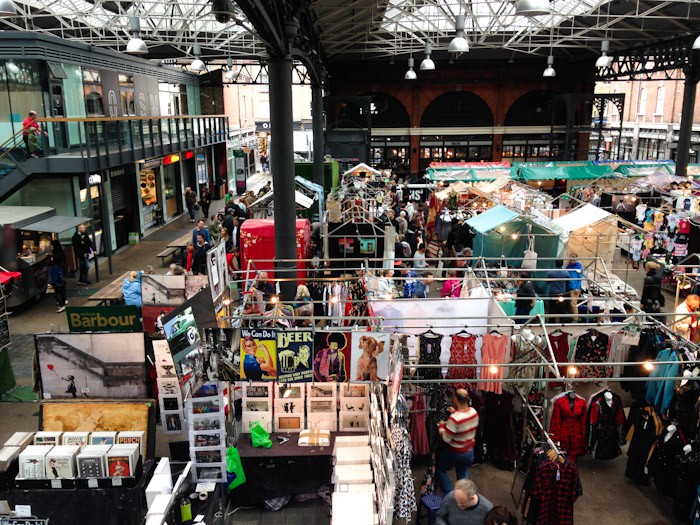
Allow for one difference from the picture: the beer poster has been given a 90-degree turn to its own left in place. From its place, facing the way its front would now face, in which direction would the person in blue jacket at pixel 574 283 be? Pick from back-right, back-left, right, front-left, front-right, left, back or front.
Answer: front-left

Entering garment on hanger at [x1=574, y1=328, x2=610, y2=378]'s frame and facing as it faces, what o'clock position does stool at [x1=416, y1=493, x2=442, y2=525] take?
The stool is roughly at 1 o'clock from the garment on hanger.

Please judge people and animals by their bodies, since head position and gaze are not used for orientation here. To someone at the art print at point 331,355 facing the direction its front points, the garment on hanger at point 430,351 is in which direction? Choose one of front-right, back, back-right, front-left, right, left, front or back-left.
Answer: back-left

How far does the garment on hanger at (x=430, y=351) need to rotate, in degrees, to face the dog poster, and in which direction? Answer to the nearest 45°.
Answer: approximately 45° to its right

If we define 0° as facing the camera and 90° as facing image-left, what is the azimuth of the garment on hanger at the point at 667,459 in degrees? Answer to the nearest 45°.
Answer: approximately 45°

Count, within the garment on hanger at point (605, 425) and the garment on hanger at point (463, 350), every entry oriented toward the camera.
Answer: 2

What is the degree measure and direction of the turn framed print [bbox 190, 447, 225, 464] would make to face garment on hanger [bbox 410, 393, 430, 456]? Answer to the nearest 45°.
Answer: approximately 90° to its left
